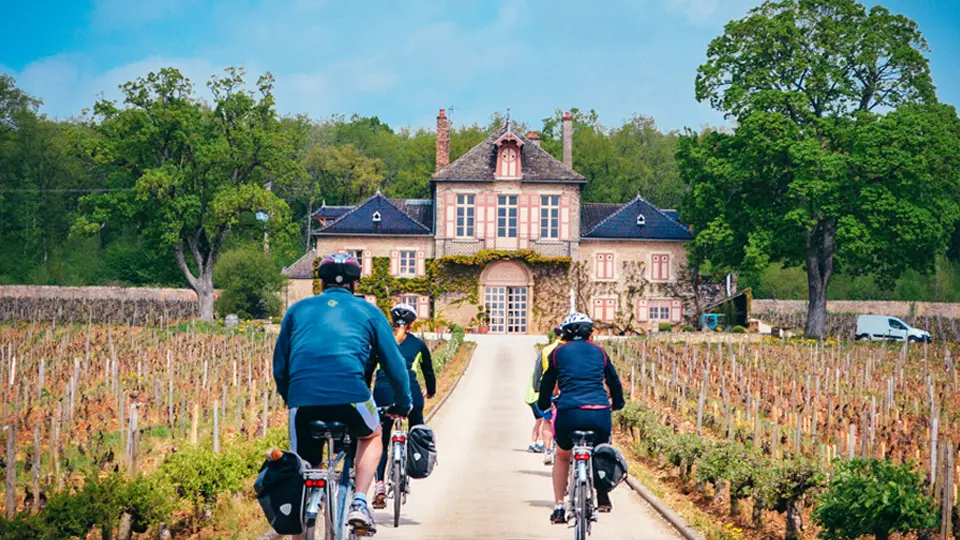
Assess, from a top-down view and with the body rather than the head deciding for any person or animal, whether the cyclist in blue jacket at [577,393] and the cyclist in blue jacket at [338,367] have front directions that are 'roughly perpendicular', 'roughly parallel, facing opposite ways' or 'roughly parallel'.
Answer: roughly parallel

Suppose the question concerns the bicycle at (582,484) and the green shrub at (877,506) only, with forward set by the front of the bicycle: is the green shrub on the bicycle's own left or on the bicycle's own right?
on the bicycle's own right

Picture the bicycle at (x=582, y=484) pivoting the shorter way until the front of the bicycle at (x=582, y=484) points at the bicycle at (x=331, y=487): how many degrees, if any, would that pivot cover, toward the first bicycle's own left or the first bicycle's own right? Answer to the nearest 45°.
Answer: approximately 135° to the first bicycle's own left

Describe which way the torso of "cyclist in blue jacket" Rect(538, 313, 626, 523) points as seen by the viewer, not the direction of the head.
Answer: away from the camera

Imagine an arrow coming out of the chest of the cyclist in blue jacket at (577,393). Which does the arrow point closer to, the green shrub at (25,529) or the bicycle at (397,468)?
the bicycle

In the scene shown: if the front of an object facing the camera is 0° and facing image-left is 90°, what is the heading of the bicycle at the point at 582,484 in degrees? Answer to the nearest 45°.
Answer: approximately 180°

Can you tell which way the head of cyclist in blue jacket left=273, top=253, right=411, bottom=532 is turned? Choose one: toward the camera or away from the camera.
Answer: away from the camera

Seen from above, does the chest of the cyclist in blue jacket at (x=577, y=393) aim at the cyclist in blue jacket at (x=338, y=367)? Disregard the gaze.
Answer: no

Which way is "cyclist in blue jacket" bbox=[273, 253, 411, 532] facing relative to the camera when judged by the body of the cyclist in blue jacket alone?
away from the camera

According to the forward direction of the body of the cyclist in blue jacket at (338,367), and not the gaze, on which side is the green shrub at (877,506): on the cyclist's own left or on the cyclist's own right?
on the cyclist's own right

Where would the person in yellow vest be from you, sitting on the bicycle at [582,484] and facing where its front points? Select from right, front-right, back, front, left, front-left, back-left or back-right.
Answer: front

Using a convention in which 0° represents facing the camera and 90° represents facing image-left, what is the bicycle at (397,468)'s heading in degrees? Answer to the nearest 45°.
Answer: approximately 180°

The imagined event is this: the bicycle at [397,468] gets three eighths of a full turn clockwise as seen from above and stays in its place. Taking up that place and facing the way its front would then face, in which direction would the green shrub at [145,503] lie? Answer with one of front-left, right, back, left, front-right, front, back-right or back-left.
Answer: back-right

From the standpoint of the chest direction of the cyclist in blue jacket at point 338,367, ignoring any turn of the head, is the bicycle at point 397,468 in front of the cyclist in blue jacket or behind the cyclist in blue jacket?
in front

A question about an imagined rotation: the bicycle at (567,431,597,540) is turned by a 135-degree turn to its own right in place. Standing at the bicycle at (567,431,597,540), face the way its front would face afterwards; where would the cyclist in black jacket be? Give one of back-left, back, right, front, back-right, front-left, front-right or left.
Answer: back

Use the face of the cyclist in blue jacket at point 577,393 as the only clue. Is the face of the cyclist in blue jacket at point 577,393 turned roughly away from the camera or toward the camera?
away from the camera

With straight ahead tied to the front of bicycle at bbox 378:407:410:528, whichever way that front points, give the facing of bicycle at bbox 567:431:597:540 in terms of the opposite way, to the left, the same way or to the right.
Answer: the same way

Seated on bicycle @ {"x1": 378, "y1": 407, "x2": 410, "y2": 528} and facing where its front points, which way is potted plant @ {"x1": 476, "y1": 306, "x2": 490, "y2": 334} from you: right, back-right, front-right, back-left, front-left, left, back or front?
front

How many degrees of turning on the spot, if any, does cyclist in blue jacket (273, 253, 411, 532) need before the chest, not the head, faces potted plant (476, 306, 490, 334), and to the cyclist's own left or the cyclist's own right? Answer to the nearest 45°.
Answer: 0° — they already face it

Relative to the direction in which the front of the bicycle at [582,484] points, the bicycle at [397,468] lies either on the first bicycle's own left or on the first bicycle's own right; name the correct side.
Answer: on the first bicycle's own left

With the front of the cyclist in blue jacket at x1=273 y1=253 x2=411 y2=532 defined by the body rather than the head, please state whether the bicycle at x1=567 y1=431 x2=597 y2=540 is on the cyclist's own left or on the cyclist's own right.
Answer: on the cyclist's own right
